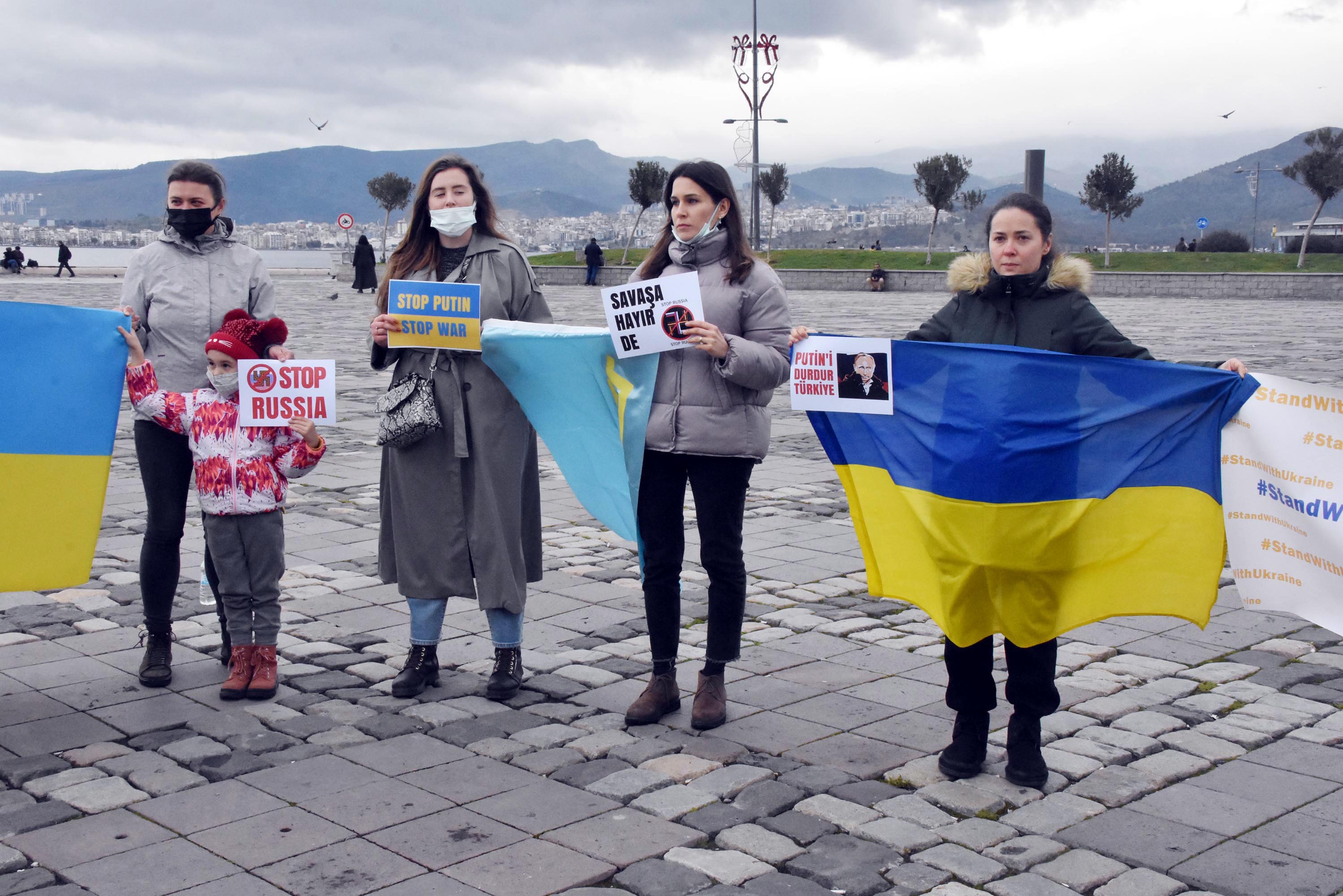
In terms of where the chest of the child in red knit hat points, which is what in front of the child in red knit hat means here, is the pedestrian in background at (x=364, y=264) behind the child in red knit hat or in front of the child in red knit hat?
behind

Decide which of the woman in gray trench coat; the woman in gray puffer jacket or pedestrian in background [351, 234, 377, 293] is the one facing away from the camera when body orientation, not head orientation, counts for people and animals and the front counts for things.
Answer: the pedestrian in background

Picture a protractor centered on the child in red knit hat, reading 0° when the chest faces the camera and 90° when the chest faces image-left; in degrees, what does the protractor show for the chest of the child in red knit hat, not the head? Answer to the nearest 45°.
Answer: approximately 0°

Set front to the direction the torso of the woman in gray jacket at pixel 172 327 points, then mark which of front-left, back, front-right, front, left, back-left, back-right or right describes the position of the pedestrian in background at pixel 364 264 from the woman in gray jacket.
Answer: back

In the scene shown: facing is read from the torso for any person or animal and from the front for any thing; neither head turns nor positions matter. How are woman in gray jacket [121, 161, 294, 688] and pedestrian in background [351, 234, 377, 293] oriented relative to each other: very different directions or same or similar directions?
very different directions

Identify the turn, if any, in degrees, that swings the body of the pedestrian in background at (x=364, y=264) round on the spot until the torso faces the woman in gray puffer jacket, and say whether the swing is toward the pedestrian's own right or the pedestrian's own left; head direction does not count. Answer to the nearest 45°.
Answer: approximately 180°

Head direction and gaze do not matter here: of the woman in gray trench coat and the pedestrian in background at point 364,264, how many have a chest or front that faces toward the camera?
1

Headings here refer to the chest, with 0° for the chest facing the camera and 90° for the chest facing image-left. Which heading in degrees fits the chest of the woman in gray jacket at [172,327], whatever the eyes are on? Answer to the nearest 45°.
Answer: approximately 0°

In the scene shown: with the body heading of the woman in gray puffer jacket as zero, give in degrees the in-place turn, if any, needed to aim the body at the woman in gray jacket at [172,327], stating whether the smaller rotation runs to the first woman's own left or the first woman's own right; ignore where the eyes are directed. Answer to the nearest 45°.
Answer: approximately 45° to the first woman's own right

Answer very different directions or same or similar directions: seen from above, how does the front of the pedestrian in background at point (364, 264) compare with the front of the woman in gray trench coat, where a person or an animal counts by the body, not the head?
very different directions

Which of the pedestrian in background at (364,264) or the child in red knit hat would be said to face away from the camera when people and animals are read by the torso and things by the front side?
the pedestrian in background

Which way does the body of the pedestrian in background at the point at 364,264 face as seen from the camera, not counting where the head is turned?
away from the camera
